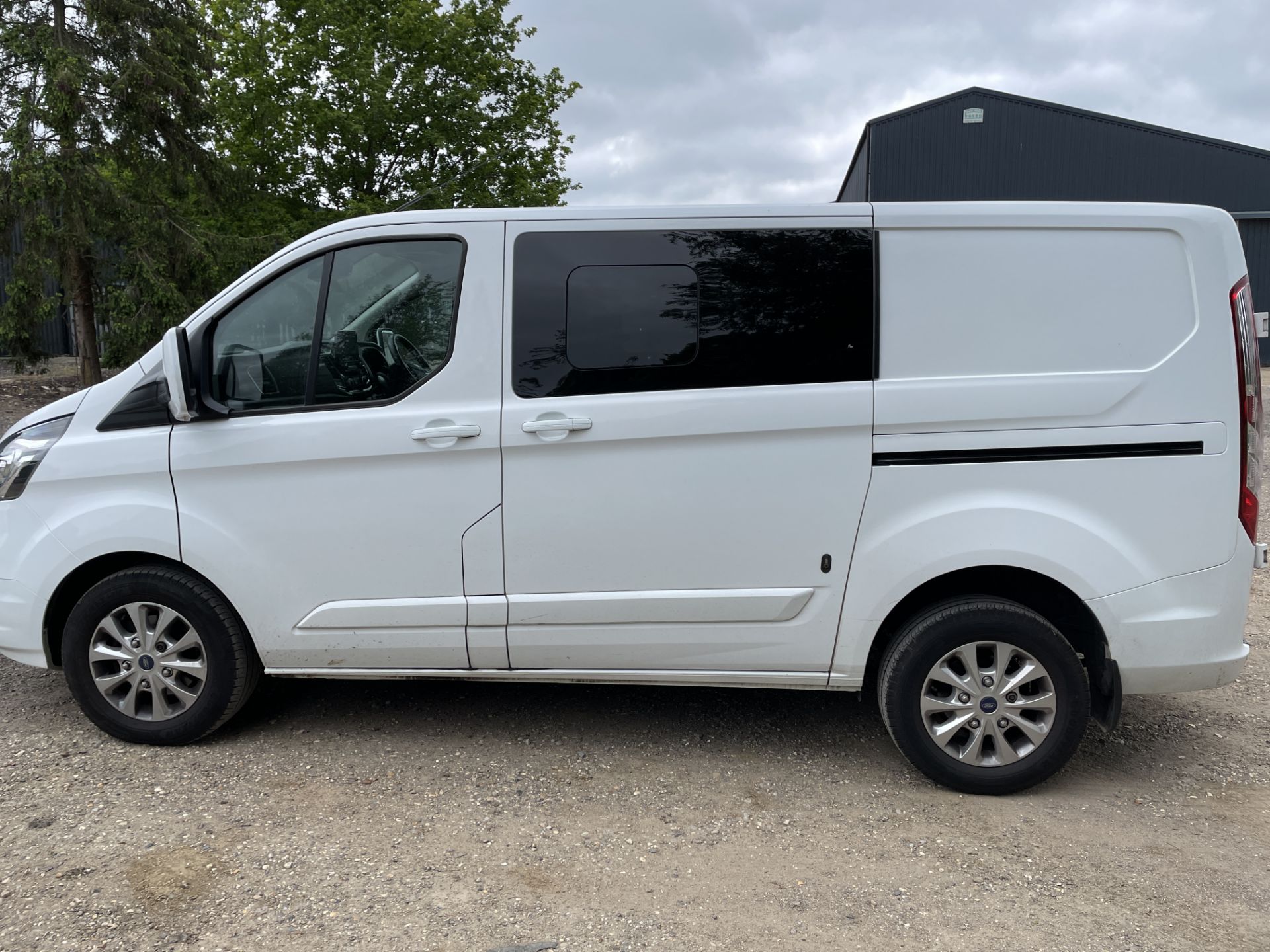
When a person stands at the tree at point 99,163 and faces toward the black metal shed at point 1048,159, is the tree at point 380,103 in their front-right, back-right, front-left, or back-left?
front-left

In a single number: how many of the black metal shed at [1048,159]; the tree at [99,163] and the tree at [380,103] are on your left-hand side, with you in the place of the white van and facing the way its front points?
0

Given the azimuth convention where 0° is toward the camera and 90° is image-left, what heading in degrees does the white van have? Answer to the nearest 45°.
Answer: approximately 90°

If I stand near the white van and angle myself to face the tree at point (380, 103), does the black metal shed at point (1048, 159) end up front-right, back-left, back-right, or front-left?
front-right

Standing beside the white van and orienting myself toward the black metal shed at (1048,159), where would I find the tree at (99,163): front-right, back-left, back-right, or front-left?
front-left

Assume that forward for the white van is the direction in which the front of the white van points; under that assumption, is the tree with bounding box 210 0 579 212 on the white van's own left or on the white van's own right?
on the white van's own right

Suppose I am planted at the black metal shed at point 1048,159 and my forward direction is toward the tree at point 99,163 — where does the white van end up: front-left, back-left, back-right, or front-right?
front-left

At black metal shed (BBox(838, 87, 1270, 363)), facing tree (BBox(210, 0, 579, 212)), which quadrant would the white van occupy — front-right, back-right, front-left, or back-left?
front-left

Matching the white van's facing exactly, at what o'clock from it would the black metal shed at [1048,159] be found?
The black metal shed is roughly at 4 o'clock from the white van.

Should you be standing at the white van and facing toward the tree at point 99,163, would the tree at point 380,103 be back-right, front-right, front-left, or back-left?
front-right

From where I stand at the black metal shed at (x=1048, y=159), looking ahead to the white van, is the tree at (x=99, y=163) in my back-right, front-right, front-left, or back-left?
front-right

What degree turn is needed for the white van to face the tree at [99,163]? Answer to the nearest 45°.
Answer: approximately 45° to its right

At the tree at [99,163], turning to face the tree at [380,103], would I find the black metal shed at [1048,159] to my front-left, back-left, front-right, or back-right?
front-right

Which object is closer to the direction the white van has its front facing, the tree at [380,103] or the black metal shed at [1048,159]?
the tree
